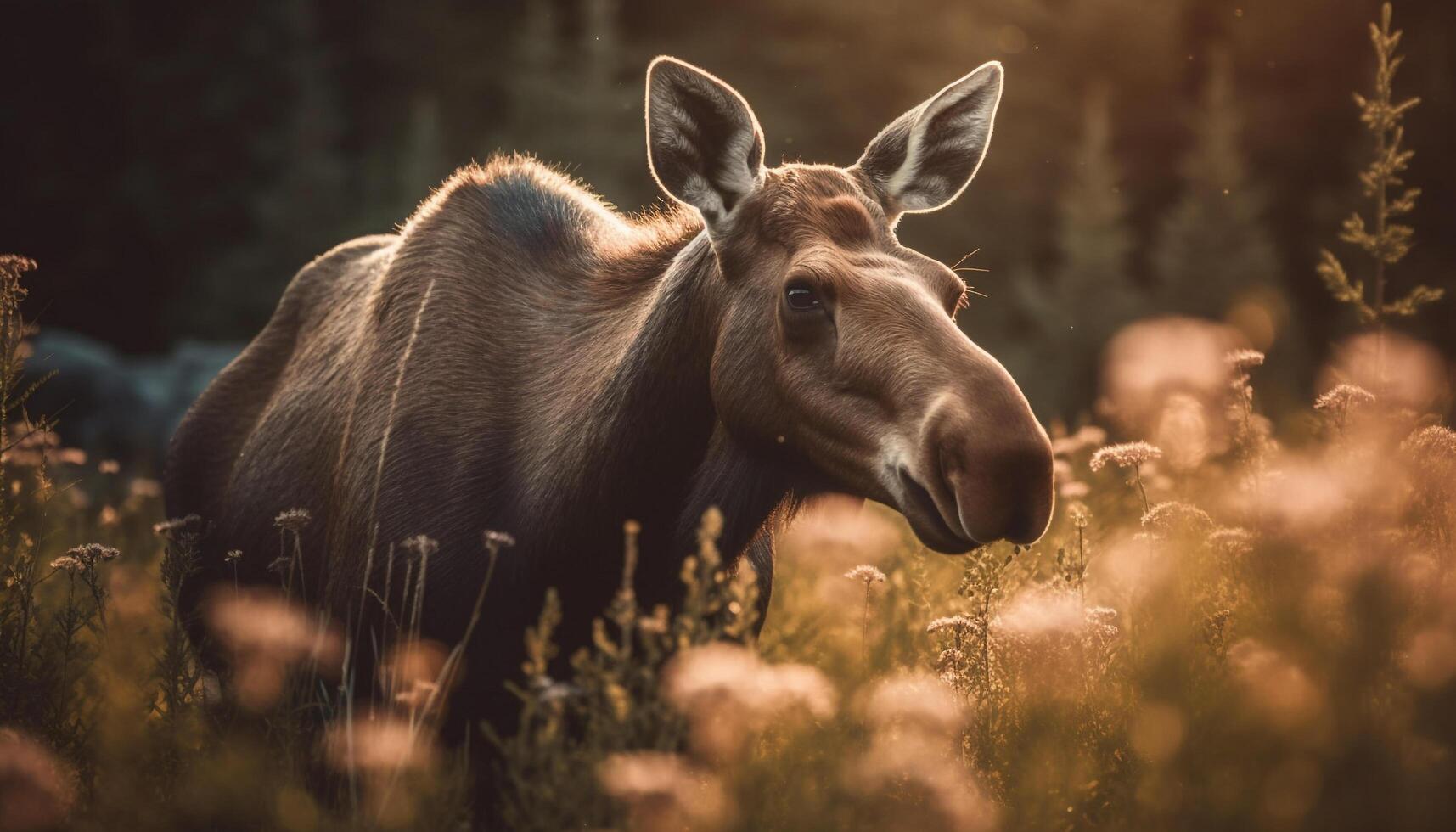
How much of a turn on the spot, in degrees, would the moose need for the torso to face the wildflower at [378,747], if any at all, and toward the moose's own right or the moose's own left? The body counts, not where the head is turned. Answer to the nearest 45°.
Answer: approximately 90° to the moose's own right

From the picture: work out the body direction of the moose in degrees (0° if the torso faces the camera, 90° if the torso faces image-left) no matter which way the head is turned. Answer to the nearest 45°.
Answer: approximately 315°

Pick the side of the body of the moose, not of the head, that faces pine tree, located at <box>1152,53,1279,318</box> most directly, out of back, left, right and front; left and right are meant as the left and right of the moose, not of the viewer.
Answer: left

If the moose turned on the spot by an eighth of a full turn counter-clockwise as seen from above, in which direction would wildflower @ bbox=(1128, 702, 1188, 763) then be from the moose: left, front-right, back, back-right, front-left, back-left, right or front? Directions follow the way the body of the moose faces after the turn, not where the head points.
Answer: front-right

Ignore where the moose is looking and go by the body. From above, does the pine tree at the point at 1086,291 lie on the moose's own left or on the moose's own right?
on the moose's own left

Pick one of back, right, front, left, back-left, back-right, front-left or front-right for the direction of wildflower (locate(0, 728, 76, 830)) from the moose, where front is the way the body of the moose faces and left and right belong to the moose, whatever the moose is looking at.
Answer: right

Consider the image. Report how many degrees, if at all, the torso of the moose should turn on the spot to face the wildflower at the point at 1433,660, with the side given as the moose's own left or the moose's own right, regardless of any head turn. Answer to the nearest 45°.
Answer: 0° — it already faces it
